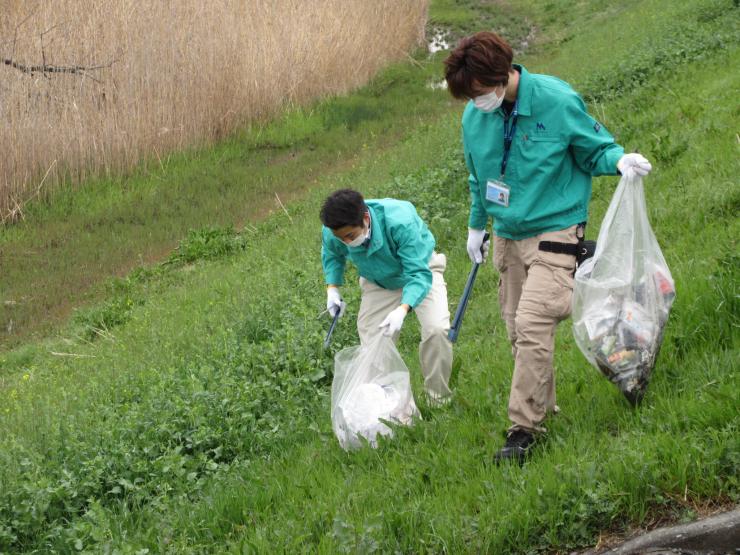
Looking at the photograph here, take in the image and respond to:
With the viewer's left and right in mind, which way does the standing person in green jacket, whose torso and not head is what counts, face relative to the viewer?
facing the viewer and to the left of the viewer

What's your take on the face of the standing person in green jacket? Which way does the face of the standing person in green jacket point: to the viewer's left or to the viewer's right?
to the viewer's left

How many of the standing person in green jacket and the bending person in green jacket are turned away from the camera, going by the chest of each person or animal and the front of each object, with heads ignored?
0

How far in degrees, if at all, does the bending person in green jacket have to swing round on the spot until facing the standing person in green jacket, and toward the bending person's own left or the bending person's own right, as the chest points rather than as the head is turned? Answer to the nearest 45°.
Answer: approximately 90° to the bending person's own left

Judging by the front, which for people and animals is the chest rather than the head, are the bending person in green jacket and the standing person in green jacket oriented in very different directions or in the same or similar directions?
same or similar directions

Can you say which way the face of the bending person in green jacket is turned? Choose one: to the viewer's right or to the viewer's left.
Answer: to the viewer's left

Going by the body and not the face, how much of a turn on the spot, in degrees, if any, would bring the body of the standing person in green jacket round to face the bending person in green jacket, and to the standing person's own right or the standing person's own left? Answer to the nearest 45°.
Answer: approximately 90° to the standing person's own right
